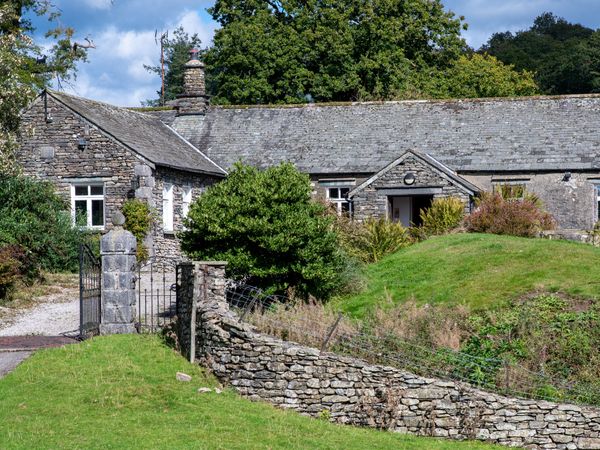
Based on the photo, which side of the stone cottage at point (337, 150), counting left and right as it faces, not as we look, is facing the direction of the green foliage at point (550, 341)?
front

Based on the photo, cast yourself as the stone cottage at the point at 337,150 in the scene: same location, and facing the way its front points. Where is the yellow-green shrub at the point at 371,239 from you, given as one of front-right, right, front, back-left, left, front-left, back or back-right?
front

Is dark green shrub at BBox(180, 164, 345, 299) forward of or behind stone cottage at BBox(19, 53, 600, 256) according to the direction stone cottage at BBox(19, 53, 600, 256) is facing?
forward

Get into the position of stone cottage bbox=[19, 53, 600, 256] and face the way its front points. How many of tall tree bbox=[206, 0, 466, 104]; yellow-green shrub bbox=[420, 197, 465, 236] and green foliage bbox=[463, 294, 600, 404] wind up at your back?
1

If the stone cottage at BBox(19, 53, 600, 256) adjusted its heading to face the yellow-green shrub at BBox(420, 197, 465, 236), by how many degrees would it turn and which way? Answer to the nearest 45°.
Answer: approximately 45° to its left

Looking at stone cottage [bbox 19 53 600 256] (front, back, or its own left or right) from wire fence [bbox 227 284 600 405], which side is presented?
front

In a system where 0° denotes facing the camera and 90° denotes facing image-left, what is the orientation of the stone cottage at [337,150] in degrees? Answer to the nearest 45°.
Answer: approximately 0°

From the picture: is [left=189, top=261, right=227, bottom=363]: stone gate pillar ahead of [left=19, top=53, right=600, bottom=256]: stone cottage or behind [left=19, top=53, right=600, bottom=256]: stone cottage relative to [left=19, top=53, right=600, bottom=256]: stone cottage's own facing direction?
ahead

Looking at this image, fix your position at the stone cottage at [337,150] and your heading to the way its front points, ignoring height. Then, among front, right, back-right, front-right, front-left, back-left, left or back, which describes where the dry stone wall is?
front

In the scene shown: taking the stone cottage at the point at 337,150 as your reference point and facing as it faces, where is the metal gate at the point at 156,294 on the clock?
The metal gate is roughly at 1 o'clock from the stone cottage.

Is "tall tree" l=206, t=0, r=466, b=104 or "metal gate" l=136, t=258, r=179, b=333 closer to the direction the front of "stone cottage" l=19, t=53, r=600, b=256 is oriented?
the metal gate

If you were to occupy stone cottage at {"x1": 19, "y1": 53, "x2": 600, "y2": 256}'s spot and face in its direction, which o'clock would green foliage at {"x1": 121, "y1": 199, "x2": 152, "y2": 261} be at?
The green foliage is roughly at 2 o'clock from the stone cottage.

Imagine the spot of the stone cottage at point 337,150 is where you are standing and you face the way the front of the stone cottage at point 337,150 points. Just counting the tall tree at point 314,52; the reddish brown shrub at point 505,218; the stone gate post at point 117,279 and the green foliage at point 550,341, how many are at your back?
1
